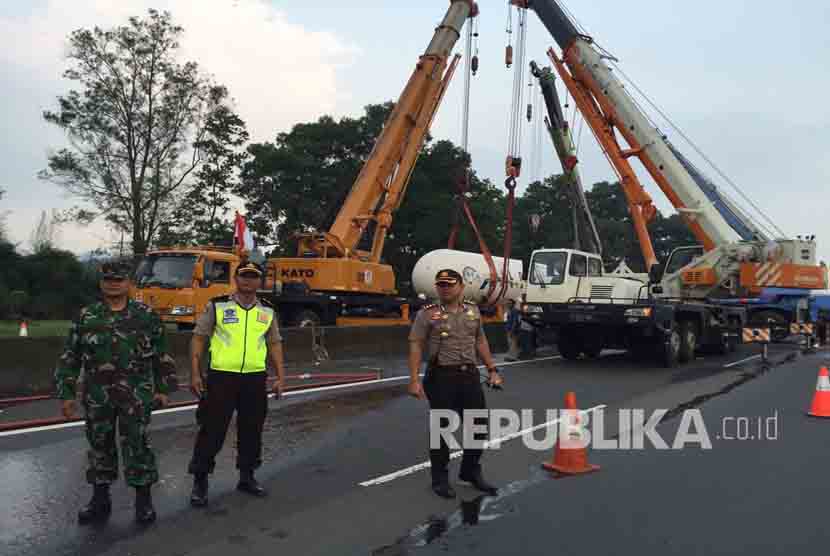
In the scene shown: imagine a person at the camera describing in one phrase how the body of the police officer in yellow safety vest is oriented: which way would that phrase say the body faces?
toward the camera

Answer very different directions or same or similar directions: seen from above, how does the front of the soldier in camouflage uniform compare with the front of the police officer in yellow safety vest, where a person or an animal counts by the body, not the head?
same or similar directions

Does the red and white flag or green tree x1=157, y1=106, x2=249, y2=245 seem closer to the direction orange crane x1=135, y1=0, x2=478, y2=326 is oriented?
the red and white flag

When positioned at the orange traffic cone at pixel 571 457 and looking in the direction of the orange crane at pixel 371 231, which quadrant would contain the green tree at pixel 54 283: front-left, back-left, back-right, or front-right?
front-left

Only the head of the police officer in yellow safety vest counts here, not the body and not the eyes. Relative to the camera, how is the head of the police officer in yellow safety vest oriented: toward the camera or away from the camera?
toward the camera

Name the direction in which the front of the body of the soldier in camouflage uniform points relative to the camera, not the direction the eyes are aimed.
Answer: toward the camera

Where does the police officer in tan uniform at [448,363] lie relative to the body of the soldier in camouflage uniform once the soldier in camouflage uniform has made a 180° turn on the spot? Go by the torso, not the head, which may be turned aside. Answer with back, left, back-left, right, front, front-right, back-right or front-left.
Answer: right

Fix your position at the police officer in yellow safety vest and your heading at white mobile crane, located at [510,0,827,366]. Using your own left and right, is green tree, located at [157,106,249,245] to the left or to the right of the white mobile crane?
left

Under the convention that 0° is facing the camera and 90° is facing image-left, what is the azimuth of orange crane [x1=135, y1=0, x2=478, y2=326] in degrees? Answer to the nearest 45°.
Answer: approximately 45°

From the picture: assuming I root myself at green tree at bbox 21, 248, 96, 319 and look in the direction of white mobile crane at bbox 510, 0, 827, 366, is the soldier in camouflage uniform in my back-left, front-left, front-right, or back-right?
front-right

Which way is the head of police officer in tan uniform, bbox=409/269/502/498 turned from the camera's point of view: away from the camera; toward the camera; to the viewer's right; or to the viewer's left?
toward the camera

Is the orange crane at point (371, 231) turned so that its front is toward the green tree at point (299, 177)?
no

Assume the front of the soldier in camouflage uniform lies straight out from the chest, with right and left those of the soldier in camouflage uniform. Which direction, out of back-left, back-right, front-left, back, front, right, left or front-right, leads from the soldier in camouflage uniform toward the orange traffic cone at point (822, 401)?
left

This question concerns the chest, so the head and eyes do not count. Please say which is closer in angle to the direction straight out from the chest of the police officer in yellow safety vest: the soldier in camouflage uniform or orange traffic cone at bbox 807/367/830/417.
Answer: the soldier in camouflage uniform

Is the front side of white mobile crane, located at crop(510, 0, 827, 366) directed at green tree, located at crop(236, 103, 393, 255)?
no

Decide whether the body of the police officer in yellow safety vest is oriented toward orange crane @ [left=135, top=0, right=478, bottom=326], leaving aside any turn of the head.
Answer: no

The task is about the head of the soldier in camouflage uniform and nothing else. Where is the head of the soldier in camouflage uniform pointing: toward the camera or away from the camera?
toward the camera

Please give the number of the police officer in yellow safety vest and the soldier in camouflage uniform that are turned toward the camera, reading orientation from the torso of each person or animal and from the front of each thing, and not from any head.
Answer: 2

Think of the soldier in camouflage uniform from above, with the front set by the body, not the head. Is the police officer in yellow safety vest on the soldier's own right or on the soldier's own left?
on the soldier's own left

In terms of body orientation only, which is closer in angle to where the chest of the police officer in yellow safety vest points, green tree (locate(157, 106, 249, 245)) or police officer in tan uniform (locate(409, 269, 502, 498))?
the police officer in tan uniform

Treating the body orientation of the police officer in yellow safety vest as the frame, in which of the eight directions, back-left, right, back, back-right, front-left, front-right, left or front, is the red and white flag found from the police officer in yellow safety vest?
back
